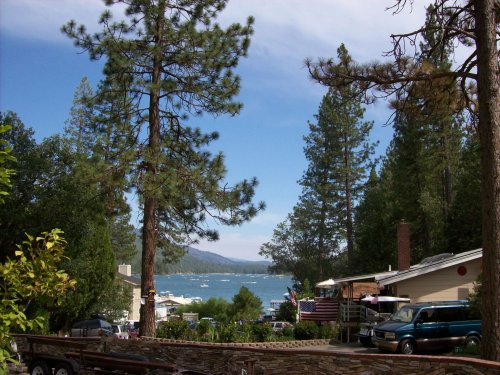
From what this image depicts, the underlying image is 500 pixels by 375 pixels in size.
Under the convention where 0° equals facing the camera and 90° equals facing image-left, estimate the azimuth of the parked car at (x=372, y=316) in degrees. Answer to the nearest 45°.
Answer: approximately 45°

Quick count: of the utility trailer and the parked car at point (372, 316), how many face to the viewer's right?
1

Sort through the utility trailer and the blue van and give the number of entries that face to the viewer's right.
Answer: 1

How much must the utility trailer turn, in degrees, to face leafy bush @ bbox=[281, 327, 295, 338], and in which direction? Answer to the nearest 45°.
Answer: approximately 45° to its left

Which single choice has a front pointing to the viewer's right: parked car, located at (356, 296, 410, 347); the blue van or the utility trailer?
the utility trailer

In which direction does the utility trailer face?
to the viewer's right
